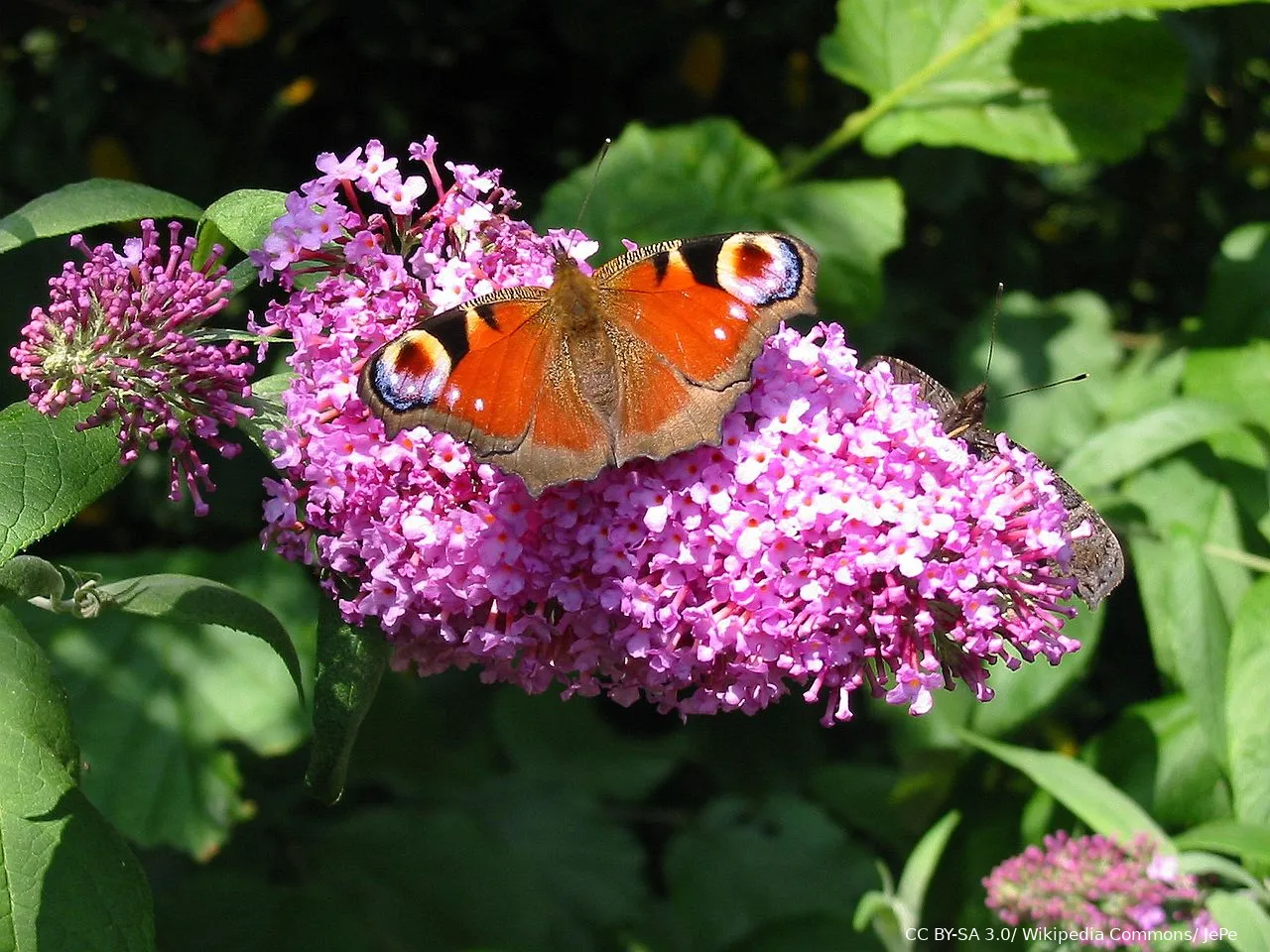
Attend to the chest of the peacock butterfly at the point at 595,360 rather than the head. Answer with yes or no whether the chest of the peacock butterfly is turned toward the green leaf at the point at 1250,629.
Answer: no

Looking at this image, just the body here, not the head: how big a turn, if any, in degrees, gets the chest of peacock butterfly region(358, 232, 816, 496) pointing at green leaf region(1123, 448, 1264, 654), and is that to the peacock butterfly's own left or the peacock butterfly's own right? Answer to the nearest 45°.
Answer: approximately 45° to the peacock butterfly's own right

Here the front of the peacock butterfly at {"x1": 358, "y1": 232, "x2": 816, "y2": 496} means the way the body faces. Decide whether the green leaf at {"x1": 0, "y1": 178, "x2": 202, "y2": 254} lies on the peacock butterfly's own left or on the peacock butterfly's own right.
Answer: on the peacock butterfly's own left

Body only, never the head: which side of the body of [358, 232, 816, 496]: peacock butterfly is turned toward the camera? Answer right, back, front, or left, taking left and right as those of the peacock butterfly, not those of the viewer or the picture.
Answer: back

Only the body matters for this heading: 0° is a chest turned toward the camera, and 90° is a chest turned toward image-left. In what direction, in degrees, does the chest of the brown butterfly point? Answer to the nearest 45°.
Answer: approximately 225°

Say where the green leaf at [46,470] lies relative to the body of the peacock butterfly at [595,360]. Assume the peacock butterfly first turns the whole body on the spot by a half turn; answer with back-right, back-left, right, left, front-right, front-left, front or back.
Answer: right

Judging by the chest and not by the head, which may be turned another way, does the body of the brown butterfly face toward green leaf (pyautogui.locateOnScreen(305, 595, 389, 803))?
no

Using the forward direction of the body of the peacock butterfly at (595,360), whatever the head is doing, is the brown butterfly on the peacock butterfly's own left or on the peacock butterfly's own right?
on the peacock butterfly's own right

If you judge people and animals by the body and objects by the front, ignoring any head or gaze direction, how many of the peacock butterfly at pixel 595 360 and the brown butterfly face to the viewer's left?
0

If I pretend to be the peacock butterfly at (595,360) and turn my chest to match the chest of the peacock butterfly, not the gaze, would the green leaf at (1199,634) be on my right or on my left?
on my right
